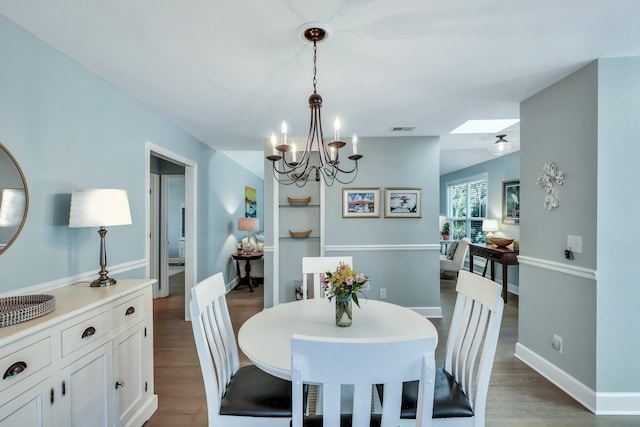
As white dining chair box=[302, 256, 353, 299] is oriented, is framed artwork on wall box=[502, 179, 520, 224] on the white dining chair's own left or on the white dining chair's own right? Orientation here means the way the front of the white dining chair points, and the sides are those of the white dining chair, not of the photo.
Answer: on the white dining chair's own left

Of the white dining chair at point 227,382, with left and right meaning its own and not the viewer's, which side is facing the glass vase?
front

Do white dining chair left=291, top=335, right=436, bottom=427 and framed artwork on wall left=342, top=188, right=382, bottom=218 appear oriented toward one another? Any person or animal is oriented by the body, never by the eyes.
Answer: yes

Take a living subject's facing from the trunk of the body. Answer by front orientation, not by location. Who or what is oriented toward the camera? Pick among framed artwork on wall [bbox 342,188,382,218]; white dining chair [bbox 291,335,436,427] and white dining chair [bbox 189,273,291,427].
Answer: the framed artwork on wall

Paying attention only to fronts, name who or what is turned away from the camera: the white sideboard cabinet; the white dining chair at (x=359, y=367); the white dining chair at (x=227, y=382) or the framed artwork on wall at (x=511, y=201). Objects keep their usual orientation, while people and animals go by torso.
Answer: the white dining chair at (x=359, y=367)

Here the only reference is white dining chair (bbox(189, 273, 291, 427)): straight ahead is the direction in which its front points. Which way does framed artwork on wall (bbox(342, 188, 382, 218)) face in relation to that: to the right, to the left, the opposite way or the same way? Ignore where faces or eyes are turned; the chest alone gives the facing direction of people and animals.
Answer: to the right

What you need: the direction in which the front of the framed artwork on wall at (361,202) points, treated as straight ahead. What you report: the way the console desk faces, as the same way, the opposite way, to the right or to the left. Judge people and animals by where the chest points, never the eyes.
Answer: to the right

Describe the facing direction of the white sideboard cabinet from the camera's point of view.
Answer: facing the viewer and to the right of the viewer

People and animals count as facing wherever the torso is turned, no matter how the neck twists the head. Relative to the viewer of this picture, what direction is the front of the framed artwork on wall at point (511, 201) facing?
facing the viewer and to the left of the viewer

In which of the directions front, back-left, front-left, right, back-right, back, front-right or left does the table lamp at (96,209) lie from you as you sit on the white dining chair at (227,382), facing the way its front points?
back-left

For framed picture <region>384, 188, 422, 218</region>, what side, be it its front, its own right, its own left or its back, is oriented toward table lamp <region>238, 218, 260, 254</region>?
right

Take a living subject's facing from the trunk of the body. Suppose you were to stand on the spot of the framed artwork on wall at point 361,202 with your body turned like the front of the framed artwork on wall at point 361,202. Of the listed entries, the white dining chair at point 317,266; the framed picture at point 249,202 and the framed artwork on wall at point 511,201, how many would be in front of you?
1

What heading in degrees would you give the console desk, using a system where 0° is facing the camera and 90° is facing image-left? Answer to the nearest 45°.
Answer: approximately 45°

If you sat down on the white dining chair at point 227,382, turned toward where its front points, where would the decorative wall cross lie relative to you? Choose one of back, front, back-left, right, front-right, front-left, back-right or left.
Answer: front

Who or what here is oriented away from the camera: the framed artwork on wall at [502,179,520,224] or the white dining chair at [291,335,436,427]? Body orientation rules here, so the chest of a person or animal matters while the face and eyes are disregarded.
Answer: the white dining chair

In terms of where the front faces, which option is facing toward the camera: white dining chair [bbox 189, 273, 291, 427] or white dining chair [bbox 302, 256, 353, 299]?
white dining chair [bbox 302, 256, 353, 299]

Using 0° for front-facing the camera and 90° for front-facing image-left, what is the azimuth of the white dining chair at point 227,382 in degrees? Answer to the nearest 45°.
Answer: approximately 270°

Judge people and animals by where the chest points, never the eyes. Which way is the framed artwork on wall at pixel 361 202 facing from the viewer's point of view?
toward the camera

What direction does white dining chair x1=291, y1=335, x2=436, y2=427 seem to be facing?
away from the camera

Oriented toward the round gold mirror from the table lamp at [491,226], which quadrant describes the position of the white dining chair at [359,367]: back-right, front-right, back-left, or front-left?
front-left

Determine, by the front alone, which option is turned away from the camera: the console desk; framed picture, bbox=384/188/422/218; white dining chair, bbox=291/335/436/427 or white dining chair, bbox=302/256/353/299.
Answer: white dining chair, bbox=291/335/436/427

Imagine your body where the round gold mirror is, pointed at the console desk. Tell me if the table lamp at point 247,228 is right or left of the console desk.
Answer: left

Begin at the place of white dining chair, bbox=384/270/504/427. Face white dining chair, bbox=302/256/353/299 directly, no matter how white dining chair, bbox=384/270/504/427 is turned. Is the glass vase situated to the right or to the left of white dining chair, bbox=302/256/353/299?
left
